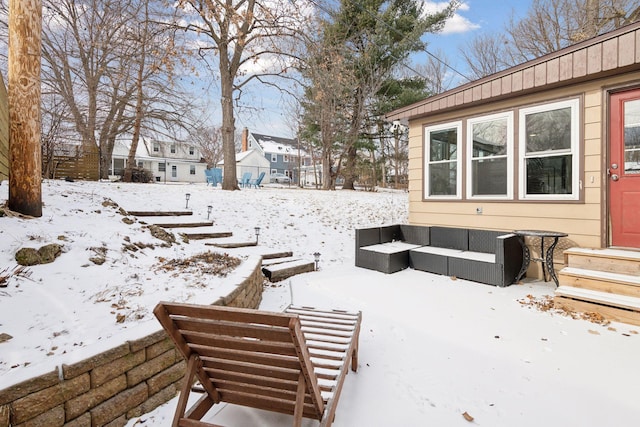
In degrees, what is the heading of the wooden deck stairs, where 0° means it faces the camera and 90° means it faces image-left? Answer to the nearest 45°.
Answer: approximately 45°

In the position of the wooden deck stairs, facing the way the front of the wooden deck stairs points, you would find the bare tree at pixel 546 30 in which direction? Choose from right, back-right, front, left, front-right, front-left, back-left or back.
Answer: back-right

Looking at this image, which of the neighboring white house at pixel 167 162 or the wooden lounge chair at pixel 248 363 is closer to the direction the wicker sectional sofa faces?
the wooden lounge chair

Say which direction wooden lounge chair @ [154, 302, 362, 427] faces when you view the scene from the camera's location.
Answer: facing away from the viewer and to the right of the viewer

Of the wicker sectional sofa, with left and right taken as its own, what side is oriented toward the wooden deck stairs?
left

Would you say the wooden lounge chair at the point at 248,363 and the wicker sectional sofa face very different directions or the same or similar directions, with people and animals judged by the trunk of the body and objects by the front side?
very different directions
